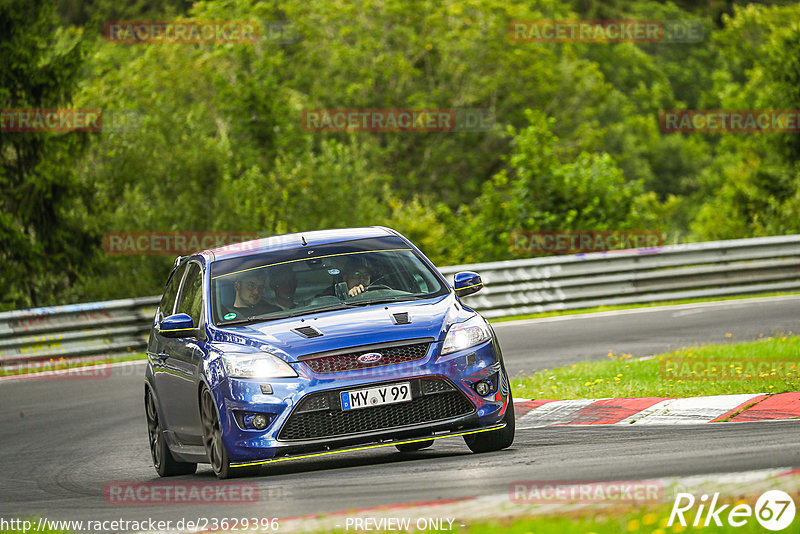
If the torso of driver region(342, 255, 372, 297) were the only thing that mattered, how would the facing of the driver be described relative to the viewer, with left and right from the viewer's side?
facing the viewer

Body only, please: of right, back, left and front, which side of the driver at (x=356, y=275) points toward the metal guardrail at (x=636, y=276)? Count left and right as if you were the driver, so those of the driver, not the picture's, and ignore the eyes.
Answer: back

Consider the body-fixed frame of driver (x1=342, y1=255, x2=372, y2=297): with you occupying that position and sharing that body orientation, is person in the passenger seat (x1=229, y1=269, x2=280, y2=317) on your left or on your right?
on your right

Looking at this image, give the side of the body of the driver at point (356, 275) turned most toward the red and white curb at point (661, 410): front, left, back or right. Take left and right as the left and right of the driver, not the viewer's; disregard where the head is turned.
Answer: left

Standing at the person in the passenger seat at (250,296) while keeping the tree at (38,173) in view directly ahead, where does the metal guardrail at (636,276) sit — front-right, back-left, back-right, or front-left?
front-right

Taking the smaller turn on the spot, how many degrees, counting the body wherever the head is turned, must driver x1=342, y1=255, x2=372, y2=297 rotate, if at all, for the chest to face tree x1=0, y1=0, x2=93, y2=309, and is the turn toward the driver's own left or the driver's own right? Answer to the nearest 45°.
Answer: approximately 180°
